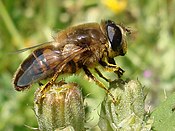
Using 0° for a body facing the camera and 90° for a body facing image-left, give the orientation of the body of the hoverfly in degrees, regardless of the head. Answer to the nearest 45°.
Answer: approximately 270°
